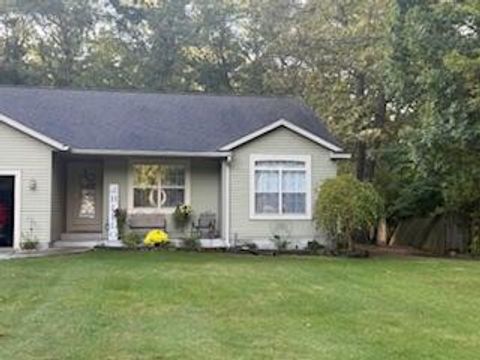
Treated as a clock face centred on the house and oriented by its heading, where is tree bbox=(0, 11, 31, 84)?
The tree is roughly at 5 o'clock from the house.

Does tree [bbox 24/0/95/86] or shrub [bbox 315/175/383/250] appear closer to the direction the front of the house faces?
the shrub

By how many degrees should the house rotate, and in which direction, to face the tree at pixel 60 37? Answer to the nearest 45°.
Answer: approximately 180°

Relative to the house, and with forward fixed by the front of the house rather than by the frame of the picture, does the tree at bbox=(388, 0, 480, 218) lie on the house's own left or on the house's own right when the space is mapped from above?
on the house's own left

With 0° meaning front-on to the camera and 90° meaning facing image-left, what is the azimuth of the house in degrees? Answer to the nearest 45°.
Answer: approximately 0°

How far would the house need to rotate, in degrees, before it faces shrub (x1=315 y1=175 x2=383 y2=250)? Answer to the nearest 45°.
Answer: approximately 90° to its left
